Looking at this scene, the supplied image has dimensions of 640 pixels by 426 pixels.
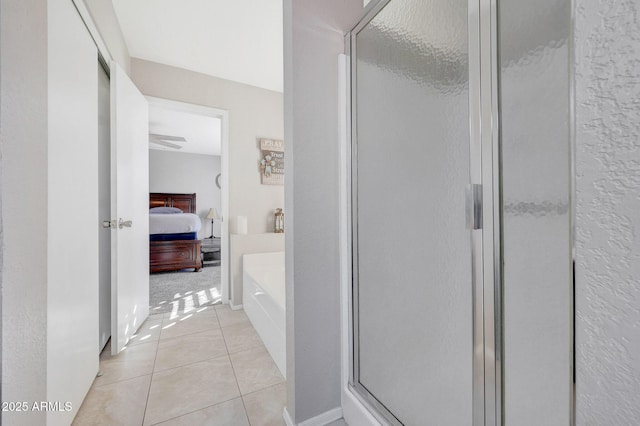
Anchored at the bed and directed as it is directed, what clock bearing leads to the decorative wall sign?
The decorative wall sign is roughly at 11 o'clock from the bed.

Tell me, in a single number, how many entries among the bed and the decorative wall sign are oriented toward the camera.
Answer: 2

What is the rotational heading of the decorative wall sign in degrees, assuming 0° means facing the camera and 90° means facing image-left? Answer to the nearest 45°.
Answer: approximately 0°

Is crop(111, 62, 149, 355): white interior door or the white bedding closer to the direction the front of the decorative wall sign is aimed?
the white interior door

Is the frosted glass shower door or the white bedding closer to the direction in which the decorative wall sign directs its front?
the frosted glass shower door

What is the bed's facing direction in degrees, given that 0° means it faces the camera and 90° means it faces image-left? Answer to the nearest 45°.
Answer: approximately 0°

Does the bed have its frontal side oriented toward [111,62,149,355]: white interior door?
yes

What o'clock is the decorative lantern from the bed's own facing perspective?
The decorative lantern is roughly at 11 o'clock from the bed.

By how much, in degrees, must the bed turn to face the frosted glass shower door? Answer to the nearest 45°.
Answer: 0° — it already faces it
